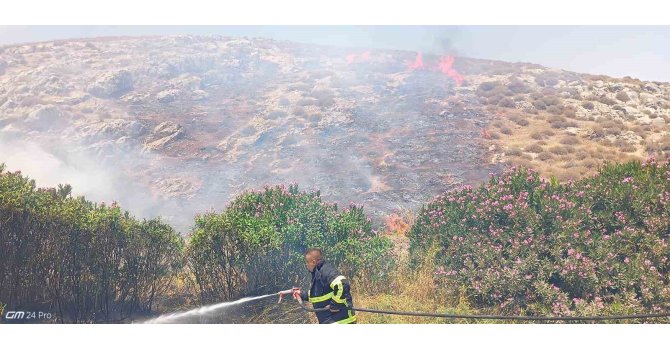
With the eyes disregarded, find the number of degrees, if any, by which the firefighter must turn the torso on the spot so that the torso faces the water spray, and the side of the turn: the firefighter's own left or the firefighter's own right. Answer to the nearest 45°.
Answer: approximately 45° to the firefighter's own right

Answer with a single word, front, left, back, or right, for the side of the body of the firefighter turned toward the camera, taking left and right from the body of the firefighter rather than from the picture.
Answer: left

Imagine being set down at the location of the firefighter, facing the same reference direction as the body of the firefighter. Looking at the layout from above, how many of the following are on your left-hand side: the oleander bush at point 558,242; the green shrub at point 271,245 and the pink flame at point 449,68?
0

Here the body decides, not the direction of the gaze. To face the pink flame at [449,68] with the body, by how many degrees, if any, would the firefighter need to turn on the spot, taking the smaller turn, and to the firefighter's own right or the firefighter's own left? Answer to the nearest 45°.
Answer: approximately 90° to the firefighter's own right

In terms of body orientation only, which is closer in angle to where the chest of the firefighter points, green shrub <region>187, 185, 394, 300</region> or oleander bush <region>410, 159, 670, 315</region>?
the green shrub

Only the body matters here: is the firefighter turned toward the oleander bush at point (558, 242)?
no

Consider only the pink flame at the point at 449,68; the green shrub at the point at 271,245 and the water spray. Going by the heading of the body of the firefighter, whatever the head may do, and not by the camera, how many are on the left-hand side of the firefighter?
0

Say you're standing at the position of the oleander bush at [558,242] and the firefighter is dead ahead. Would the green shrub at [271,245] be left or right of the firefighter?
right

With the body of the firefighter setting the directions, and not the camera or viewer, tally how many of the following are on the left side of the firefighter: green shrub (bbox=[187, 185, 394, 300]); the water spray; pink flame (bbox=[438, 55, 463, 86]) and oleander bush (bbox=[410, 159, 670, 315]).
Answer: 0

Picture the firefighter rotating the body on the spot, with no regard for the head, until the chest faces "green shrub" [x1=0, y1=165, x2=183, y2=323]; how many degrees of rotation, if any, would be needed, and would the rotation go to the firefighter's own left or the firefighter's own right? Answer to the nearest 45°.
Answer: approximately 45° to the firefighter's own right

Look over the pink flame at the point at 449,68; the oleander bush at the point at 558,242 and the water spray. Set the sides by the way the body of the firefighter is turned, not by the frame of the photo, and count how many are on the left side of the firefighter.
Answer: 0

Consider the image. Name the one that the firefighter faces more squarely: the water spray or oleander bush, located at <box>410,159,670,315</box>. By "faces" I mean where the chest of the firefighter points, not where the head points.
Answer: the water spray
